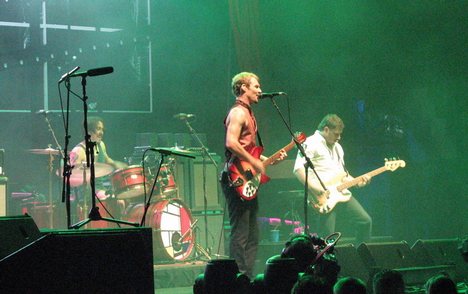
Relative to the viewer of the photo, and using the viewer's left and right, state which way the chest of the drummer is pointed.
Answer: facing the viewer and to the right of the viewer

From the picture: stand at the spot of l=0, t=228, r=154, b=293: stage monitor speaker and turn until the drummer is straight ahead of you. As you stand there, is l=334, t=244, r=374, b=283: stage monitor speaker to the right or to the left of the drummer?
right

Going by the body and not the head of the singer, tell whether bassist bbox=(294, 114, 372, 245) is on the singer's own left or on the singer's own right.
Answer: on the singer's own left

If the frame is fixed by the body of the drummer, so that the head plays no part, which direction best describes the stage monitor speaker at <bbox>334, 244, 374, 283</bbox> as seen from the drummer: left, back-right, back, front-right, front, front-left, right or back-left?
front

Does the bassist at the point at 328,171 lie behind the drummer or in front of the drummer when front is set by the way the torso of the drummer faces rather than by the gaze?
in front

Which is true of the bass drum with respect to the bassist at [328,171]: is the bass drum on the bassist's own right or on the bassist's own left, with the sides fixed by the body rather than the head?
on the bassist's own right

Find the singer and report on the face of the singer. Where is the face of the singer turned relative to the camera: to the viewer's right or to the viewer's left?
to the viewer's right

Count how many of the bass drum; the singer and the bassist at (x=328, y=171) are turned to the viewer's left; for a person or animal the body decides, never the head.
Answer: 0

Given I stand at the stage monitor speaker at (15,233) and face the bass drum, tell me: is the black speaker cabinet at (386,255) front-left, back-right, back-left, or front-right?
front-right

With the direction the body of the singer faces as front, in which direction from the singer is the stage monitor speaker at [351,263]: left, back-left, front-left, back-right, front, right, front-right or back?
front

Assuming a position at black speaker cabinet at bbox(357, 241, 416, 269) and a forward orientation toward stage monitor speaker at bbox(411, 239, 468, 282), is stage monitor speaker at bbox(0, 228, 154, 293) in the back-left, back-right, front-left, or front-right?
back-right

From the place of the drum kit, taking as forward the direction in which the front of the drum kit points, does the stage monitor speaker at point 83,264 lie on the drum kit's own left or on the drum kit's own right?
on the drum kit's own right

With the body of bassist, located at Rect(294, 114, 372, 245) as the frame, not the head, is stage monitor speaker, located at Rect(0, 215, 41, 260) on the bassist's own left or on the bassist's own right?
on the bassist's own right

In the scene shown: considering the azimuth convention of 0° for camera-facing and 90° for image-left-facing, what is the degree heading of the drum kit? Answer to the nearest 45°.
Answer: approximately 315°

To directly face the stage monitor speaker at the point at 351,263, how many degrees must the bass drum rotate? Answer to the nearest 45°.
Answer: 0° — it already faces it
